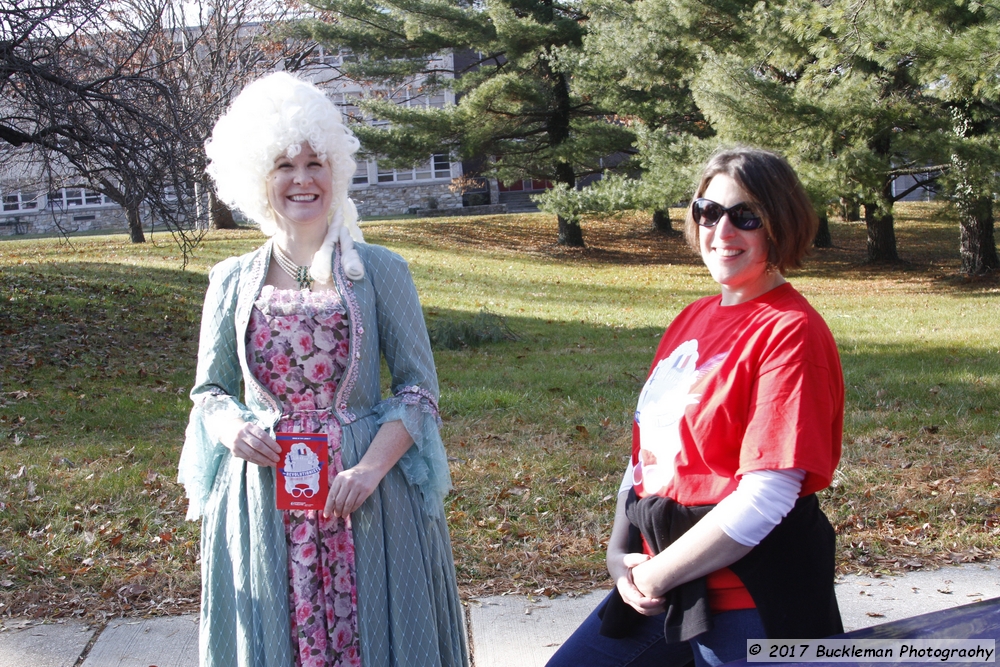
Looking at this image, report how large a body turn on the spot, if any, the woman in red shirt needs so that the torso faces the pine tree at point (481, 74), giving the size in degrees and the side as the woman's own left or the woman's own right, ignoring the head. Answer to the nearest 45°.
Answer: approximately 135° to the woman's own right

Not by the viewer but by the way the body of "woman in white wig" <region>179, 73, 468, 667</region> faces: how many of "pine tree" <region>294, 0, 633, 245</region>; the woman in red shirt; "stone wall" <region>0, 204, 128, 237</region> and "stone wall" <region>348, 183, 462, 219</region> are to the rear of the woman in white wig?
3

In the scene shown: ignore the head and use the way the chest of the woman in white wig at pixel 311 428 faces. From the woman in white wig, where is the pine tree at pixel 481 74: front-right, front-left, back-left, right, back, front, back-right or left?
back

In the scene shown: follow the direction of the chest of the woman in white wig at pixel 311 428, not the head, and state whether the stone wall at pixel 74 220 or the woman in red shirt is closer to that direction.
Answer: the woman in red shirt

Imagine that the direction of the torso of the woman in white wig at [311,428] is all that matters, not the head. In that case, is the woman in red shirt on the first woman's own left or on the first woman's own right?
on the first woman's own left

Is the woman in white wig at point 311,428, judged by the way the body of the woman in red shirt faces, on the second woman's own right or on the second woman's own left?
on the second woman's own right

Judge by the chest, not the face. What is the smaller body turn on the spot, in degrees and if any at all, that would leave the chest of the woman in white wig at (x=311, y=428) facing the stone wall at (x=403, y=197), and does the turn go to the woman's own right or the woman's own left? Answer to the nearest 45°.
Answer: approximately 180°

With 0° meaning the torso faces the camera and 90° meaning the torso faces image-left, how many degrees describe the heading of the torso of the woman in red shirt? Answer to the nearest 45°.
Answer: approximately 45°

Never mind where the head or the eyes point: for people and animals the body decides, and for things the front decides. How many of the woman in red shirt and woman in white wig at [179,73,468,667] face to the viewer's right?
0
